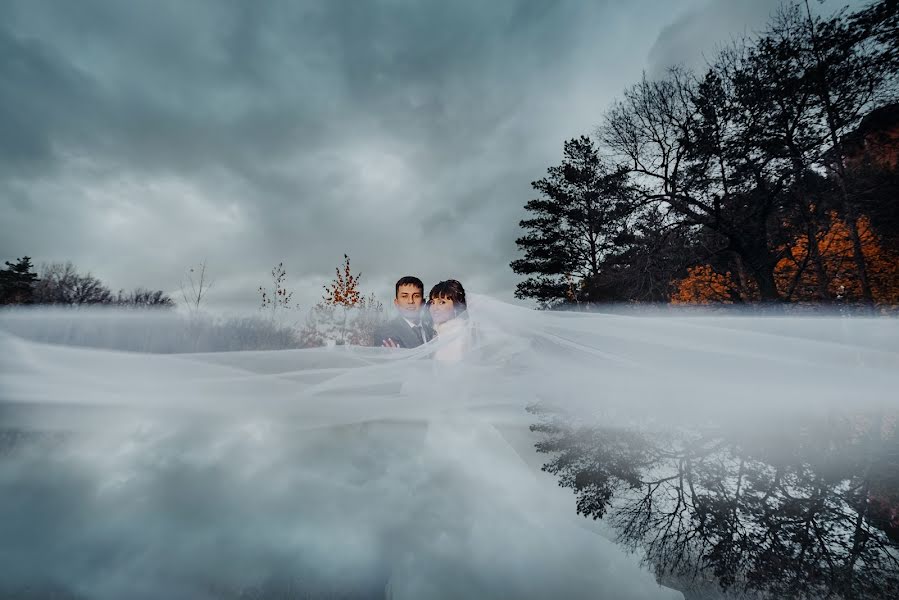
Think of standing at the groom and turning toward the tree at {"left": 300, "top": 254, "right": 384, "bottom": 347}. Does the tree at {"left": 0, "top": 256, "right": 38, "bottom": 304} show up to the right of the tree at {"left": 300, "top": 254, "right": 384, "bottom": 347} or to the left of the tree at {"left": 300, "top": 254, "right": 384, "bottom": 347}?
left

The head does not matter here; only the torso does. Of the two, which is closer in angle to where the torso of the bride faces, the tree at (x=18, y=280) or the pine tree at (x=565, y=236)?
the tree

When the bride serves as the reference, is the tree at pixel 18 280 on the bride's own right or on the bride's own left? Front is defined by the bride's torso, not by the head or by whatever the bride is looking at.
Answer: on the bride's own right

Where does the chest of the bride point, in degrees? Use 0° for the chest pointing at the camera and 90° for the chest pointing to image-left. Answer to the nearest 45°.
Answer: approximately 45°

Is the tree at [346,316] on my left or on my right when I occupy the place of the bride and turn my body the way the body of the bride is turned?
on my right

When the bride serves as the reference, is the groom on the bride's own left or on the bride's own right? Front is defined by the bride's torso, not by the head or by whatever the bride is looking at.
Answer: on the bride's own right

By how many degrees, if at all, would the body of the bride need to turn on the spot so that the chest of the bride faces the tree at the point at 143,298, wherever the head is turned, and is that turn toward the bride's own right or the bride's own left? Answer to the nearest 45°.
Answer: approximately 90° to the bride's own right

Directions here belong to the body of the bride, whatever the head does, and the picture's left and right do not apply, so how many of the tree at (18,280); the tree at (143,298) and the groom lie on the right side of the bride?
3
